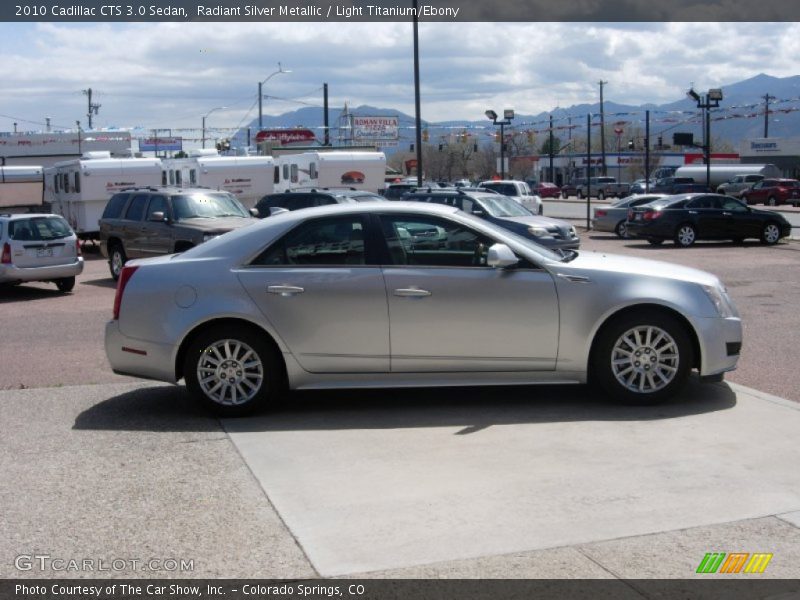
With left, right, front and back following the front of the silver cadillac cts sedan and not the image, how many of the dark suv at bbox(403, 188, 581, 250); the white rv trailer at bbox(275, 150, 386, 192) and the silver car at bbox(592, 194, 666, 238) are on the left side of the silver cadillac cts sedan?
3

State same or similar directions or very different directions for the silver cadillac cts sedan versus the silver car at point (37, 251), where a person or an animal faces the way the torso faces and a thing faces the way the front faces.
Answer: very different directions

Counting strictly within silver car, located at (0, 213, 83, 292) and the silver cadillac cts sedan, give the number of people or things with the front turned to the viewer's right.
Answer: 1

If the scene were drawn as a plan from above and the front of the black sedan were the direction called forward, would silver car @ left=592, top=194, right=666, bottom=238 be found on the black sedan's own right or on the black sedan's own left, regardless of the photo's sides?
on the black sedan's own left

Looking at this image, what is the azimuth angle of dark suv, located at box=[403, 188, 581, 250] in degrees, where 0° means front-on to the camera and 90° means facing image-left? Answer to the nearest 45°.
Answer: approximately 315°

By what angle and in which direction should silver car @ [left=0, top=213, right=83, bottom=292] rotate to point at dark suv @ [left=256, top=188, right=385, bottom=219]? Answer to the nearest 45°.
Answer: approximately 90° to its right

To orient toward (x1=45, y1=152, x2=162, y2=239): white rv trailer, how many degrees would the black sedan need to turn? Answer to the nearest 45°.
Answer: approximately 135° to its left

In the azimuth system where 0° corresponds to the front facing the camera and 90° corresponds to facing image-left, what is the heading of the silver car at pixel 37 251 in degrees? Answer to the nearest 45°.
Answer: approximately 135°

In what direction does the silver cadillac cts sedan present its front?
to the viewer's right

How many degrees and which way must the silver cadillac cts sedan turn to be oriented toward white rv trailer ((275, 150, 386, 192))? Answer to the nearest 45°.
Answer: approximately 90° to its left

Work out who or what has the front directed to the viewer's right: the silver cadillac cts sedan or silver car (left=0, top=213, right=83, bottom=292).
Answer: the silver cadillac cts sedan
